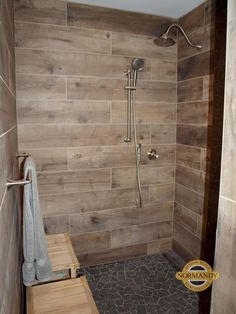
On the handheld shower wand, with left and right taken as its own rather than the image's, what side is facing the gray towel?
right

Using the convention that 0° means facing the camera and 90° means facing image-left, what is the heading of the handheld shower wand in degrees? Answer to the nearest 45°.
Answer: approximately 315°
